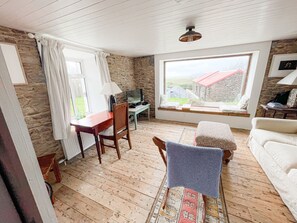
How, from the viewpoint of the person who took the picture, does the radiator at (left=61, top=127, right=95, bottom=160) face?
facing the viewer and to the right of the viewer

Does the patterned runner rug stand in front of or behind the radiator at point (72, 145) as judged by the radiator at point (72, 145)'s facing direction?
in front

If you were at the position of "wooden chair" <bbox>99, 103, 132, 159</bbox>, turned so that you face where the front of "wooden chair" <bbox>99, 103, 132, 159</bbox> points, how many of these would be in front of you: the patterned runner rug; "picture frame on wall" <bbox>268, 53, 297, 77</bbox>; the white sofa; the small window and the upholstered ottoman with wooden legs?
1

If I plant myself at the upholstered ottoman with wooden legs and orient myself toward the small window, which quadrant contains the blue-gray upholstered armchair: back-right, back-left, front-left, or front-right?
front-left

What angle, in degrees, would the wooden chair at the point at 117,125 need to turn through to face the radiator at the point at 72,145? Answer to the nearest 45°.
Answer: approximately 45° to its left

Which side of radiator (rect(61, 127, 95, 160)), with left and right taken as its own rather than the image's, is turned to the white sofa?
front

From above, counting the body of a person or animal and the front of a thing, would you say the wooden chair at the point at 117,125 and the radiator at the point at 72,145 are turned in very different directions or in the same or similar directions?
very different directions

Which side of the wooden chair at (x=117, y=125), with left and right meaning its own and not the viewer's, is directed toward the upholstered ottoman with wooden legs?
back

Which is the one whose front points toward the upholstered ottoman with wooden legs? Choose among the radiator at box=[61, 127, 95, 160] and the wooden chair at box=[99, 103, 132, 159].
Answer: the radiator

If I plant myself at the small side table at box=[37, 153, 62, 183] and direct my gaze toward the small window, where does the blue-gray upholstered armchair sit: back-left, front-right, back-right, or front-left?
back-right

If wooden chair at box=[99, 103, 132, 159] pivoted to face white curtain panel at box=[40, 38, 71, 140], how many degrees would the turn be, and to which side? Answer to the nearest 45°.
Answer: approximately 45° to its left

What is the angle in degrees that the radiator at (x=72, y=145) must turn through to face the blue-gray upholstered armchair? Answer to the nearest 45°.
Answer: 0° — it already faces it

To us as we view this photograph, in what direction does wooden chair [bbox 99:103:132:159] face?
facing away from the viewer and to the left of the viewer
